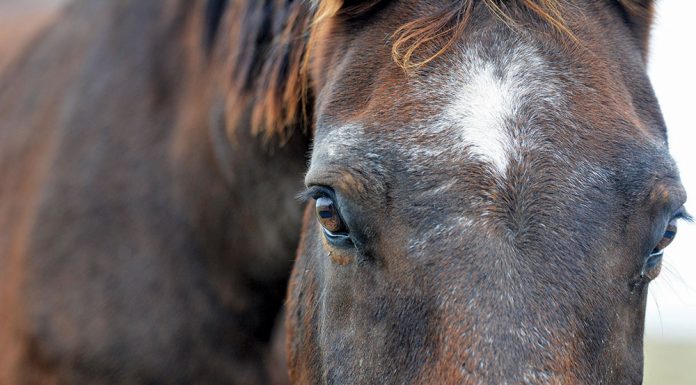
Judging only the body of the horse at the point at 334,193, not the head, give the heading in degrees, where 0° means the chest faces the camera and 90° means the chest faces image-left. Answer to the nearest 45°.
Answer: approximately 315°
